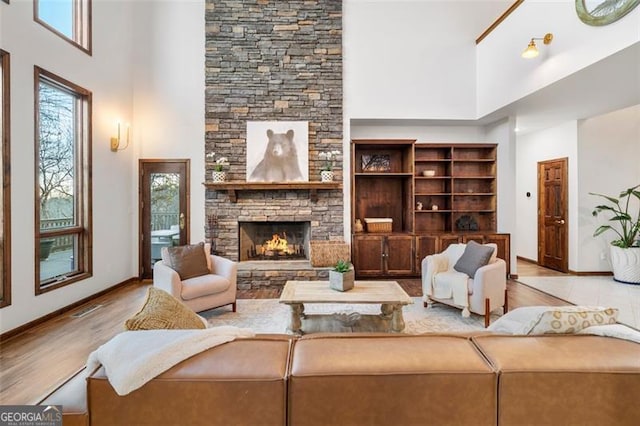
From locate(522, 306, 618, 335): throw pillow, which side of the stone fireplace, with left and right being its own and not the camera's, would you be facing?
front

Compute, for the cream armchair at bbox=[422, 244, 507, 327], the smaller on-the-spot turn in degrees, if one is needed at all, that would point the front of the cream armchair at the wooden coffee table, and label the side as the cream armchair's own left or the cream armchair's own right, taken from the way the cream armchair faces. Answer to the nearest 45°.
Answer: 0° — it already faces it

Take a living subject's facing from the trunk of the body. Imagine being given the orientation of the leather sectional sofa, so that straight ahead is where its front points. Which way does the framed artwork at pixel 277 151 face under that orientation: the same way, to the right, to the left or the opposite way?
the opposite way

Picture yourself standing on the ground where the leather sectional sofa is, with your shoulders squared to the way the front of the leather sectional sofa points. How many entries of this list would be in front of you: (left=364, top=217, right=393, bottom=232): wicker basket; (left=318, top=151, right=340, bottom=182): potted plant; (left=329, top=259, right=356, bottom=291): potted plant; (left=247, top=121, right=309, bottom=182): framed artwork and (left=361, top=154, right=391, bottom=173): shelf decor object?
5

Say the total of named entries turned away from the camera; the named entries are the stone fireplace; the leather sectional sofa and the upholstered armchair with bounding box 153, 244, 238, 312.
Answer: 1

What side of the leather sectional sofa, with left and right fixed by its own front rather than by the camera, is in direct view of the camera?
back

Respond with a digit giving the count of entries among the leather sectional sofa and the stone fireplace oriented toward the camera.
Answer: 1

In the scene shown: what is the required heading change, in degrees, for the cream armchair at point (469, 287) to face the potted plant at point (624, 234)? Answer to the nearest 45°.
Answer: approximately 180°

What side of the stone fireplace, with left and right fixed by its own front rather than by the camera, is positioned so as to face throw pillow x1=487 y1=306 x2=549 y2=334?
front

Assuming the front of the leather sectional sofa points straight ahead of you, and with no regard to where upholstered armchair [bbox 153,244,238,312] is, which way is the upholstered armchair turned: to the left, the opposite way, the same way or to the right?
to the right

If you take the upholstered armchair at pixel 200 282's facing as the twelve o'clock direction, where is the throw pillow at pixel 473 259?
The throw pillow is roughly at 11 o'clock from the upholstered armchair.

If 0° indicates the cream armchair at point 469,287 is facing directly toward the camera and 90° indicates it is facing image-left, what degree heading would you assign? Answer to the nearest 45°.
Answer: approximately 45°

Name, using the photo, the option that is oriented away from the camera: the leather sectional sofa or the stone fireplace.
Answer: the leather sectional sofa

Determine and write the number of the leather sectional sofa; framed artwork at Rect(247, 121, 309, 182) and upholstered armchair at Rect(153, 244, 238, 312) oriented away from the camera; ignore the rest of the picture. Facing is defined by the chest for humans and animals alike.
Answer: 1

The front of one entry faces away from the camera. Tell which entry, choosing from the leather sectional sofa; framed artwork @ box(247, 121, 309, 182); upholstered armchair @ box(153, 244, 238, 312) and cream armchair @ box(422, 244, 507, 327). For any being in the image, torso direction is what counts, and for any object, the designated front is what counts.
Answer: the leather sectional sofa
